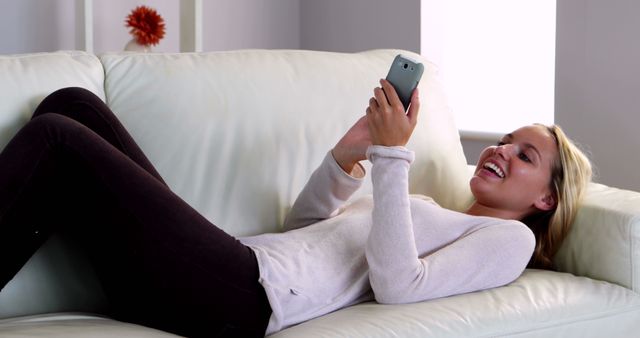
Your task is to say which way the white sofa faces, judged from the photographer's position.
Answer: facing the viewer

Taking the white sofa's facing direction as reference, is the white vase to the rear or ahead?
to the rear
